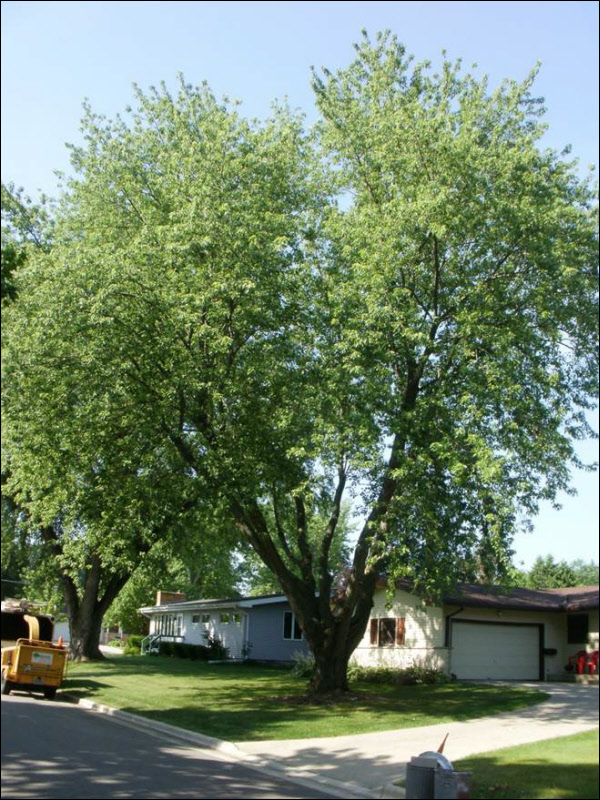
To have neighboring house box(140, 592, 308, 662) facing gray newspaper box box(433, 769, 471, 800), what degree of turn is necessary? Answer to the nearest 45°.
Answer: approximately 45° to its left

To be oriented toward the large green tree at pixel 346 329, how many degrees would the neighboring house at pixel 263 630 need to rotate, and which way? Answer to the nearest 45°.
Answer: approximately 45° to its left

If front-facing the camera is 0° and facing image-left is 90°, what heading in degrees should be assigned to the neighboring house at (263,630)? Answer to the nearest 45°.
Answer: approximately 45°
